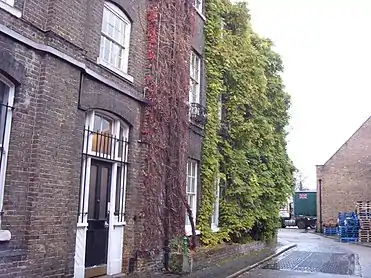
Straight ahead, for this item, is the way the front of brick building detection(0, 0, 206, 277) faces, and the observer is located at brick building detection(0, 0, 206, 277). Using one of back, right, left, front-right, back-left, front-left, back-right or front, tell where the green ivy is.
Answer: left

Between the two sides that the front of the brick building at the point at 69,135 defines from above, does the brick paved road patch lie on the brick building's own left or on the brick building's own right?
on the brick building's own left

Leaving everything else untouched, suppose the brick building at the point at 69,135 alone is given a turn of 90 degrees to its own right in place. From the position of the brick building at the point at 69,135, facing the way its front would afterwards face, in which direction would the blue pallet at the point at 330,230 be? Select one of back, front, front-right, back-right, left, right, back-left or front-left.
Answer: back

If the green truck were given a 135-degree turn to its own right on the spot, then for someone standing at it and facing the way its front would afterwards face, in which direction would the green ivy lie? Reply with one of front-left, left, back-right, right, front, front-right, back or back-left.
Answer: back-right

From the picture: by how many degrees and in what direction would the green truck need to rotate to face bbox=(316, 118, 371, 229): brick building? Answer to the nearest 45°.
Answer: approximately 135° to its left

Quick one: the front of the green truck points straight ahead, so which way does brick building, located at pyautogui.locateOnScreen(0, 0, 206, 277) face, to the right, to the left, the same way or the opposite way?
the opposite way

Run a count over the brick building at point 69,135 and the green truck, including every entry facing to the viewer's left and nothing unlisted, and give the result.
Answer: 1

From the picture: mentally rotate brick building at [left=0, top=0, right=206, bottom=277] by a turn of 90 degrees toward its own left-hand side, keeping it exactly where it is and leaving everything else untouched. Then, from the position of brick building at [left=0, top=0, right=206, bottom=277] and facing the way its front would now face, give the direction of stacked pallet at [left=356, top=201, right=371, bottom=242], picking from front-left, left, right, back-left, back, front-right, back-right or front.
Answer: front

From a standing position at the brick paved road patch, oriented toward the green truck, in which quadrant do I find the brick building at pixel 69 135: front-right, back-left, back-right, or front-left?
back-left

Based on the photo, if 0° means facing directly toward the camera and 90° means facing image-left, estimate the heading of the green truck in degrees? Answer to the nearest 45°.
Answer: approximately 90°

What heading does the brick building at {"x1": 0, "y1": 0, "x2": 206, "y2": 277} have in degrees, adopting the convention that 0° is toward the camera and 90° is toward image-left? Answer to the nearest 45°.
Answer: approximately 315°

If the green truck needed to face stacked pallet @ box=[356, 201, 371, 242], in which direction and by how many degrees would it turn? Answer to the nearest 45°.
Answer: approximately 90° to its left

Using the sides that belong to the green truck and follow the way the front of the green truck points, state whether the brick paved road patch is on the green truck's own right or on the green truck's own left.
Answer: on the green truck's own left
